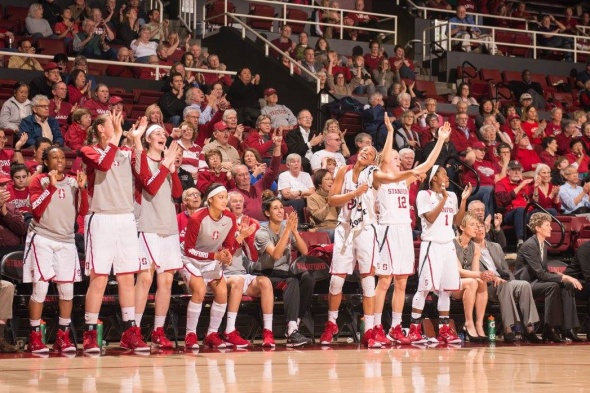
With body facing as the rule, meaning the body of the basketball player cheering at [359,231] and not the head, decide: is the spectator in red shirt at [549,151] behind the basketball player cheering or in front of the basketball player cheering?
behind

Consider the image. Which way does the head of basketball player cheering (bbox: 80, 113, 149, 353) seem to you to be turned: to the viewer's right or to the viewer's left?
to the viewer's right

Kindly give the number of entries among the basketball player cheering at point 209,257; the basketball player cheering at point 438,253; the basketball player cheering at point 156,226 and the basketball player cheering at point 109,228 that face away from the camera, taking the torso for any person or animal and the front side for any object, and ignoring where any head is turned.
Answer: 0

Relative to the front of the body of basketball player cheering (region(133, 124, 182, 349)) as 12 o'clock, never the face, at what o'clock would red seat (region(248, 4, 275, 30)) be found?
The red seat is roughly at 8 o'clock from the basketball player cheering.

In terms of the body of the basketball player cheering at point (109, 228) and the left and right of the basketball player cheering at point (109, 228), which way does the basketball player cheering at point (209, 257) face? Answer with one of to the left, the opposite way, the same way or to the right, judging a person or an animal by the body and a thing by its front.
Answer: the same way

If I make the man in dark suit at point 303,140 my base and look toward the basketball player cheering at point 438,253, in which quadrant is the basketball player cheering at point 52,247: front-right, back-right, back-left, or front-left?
front-right

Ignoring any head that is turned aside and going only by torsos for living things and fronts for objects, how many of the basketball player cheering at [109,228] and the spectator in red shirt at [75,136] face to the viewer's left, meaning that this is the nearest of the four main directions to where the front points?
0

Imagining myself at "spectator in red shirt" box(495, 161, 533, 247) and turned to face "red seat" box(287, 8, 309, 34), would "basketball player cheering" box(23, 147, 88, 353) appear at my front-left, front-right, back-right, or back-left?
back-left

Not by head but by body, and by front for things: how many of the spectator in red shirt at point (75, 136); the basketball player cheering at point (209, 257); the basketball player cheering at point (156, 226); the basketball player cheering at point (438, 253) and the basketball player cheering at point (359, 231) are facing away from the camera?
0

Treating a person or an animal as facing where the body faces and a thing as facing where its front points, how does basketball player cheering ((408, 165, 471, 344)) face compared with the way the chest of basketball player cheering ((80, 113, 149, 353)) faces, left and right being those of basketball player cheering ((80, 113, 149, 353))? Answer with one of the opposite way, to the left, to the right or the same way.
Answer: the same way

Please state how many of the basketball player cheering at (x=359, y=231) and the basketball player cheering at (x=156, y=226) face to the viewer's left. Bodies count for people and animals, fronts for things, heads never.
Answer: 0

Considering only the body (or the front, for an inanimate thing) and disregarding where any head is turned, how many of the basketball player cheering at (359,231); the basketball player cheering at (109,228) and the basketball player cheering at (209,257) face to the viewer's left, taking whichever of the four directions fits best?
0

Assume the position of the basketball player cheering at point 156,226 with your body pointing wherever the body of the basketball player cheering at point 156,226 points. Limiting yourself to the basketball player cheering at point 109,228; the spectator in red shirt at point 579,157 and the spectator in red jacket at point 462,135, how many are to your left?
2

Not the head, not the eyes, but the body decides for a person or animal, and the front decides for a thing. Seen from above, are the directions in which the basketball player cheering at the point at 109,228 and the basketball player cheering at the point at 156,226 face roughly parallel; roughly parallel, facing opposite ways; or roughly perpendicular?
roughly parallel

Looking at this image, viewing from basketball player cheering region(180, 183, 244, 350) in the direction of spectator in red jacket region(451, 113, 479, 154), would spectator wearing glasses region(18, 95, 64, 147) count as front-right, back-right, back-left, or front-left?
front-left

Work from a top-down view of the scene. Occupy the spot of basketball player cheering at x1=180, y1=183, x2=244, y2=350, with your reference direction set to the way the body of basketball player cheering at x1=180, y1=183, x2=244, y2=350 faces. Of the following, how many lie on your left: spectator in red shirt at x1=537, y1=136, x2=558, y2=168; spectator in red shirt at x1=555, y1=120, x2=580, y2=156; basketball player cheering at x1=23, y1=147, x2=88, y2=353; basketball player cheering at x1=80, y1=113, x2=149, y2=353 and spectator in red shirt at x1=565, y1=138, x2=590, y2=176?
3

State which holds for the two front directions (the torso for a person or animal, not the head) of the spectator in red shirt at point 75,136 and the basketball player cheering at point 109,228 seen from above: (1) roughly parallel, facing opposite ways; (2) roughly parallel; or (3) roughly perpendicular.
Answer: roughly parallel
